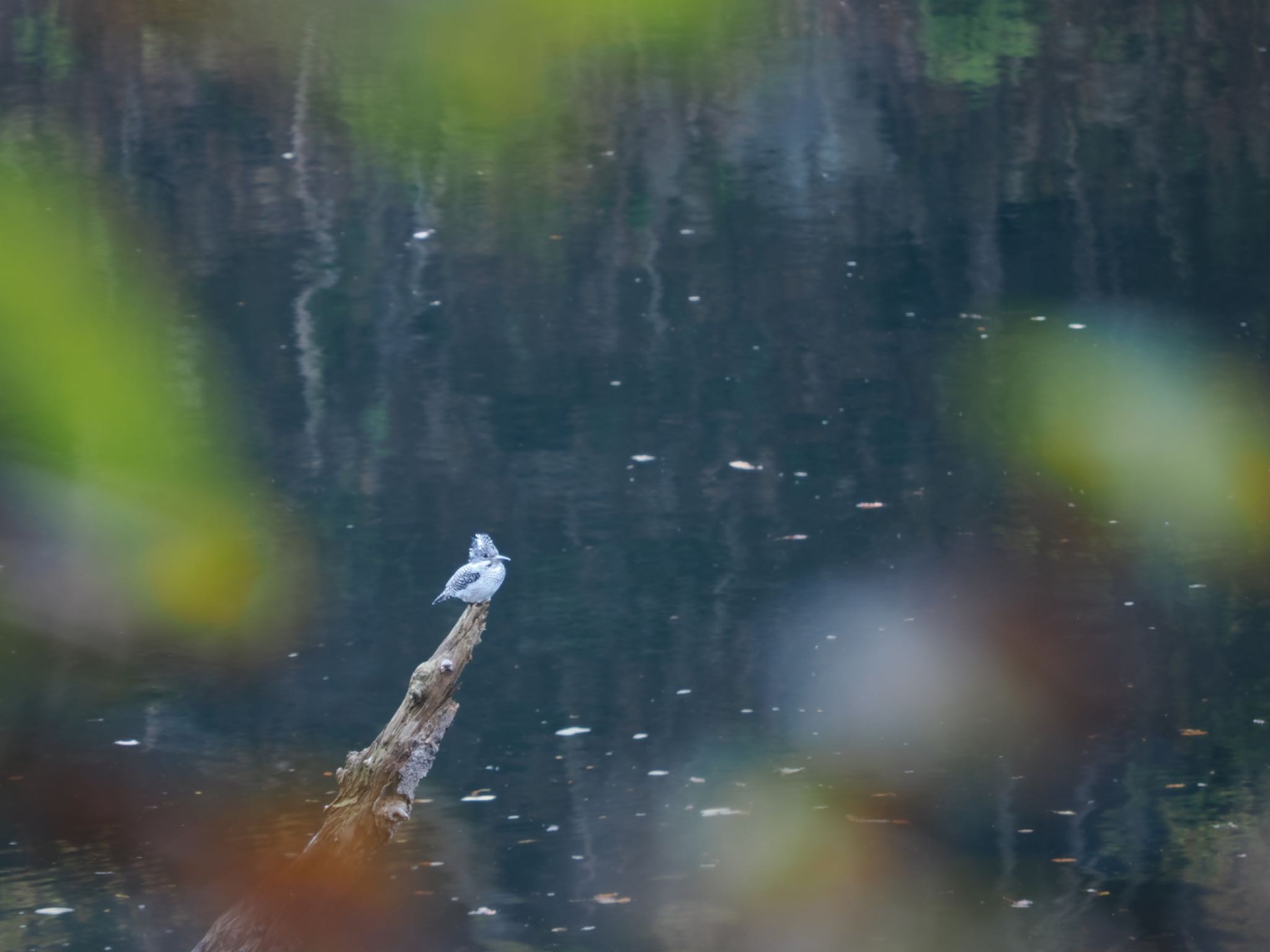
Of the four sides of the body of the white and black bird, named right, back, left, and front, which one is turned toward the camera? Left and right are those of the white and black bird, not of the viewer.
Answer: right
